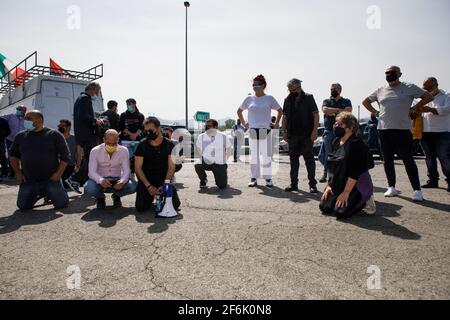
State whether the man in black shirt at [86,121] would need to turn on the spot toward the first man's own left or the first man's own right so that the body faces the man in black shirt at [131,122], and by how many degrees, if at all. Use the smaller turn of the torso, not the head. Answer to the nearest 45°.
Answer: approximately 45° to the first man's own left

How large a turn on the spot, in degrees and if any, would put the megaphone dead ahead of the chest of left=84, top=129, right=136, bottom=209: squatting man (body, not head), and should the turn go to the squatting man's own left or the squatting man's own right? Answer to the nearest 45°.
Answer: approximately 45° to the squatting man's own left

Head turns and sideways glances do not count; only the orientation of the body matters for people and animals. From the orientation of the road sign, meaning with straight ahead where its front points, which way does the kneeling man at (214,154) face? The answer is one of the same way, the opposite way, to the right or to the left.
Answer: the same way

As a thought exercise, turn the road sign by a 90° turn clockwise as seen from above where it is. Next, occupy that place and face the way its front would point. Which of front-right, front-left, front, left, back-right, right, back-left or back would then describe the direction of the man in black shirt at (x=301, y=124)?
left

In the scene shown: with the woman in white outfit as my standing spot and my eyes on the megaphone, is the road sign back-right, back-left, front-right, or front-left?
back-right

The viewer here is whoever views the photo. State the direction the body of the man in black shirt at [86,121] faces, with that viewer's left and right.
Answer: facing to the right of the viewer

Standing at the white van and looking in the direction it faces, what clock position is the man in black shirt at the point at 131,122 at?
The man in black shirt is roughly at 7 o'clock from the white van.

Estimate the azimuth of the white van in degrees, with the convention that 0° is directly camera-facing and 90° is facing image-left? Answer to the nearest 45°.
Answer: approximately 135°

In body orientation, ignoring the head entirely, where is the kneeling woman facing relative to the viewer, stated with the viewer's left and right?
facing the viewer and to the left of the viewer

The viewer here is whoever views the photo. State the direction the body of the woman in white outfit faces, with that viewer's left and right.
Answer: facing the viewer

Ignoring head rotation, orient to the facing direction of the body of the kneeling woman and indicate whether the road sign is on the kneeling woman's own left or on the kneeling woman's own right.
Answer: on the kneeling woman's own right

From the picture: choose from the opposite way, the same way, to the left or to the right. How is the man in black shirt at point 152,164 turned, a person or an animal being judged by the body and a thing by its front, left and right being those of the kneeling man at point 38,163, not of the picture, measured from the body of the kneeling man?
the same way

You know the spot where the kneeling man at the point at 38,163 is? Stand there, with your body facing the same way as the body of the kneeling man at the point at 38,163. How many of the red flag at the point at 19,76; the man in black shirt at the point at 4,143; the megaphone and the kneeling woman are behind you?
2

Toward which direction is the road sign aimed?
toward the camera
